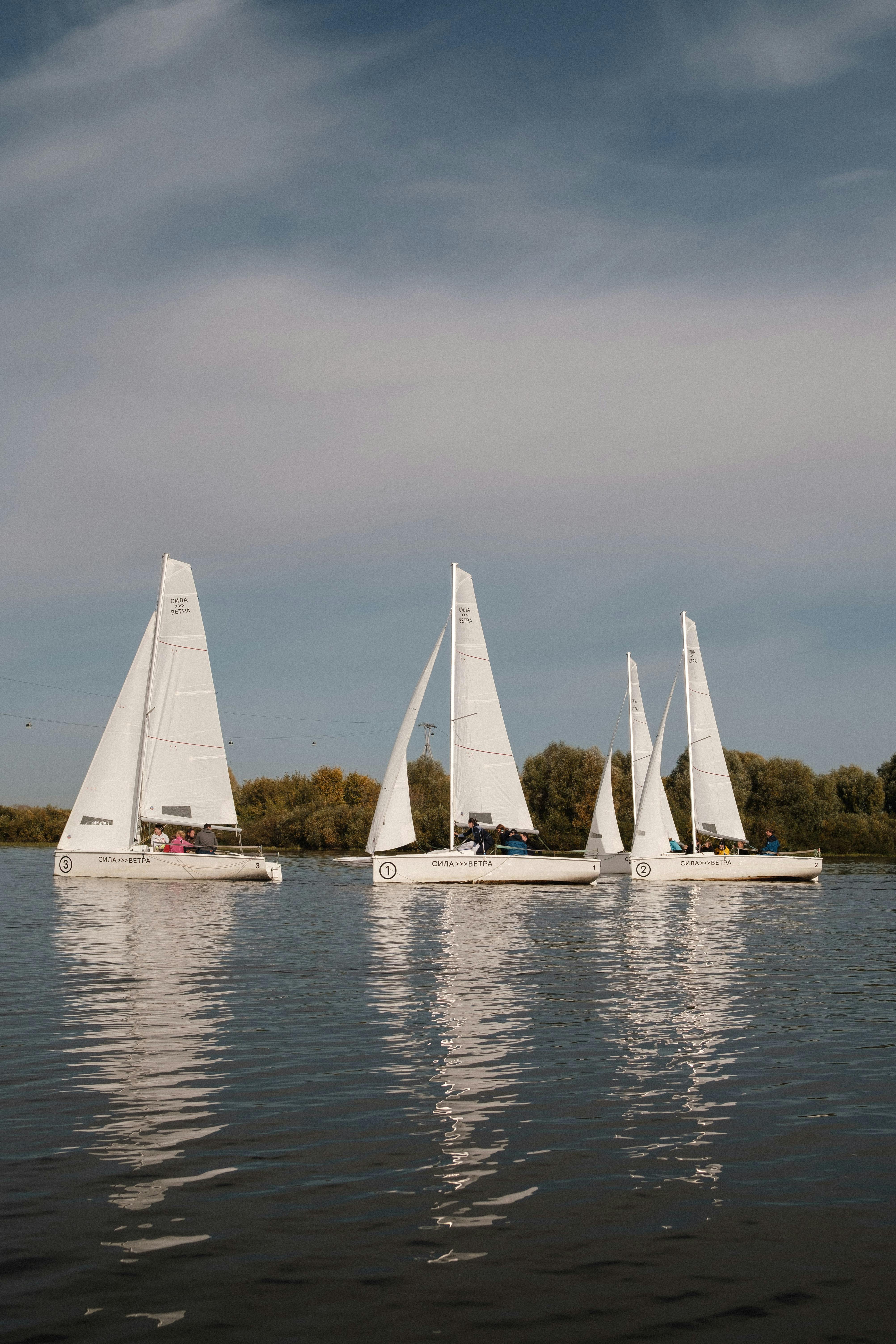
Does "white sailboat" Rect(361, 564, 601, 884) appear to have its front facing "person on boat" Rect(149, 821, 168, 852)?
yes

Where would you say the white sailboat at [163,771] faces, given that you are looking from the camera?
facing to the left of the viewer

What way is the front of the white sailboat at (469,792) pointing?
to the viewer's left

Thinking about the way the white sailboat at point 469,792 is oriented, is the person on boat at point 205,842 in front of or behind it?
in front

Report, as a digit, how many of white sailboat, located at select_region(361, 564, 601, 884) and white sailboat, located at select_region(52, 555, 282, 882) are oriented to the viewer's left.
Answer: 2

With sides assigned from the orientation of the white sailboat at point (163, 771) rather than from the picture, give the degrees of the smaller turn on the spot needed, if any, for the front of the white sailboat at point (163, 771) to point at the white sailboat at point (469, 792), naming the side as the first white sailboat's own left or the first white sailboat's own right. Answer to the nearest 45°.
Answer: approximately 180°
